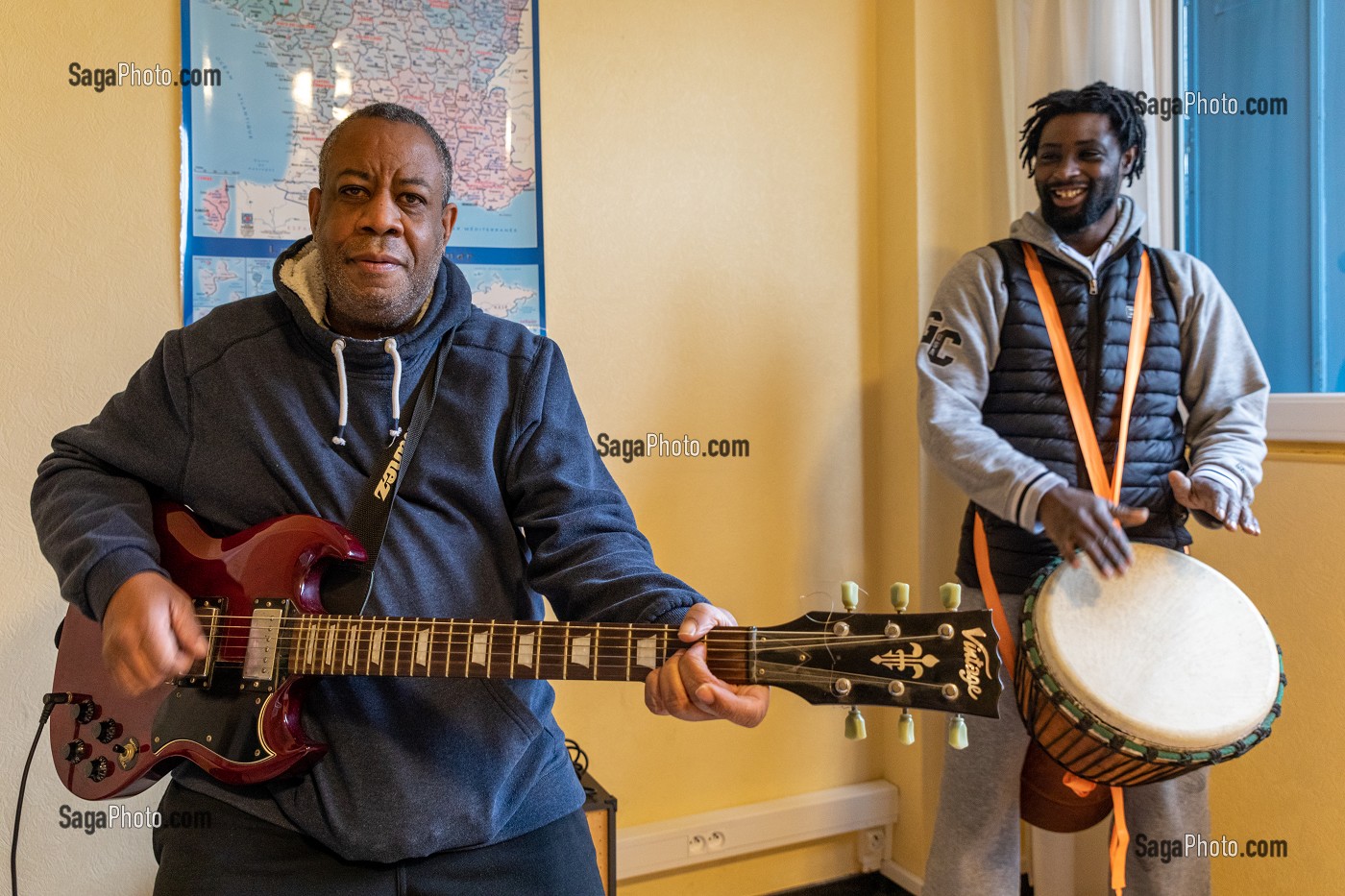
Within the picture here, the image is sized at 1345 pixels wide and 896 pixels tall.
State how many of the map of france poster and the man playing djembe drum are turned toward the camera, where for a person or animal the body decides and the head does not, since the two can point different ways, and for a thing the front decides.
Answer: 2

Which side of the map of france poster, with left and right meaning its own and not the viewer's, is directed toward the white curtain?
left

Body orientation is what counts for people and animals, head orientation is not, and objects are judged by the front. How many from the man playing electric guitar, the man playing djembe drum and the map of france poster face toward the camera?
3

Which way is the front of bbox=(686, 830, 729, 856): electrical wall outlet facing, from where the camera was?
facing the viewer and to the right of the viewer
